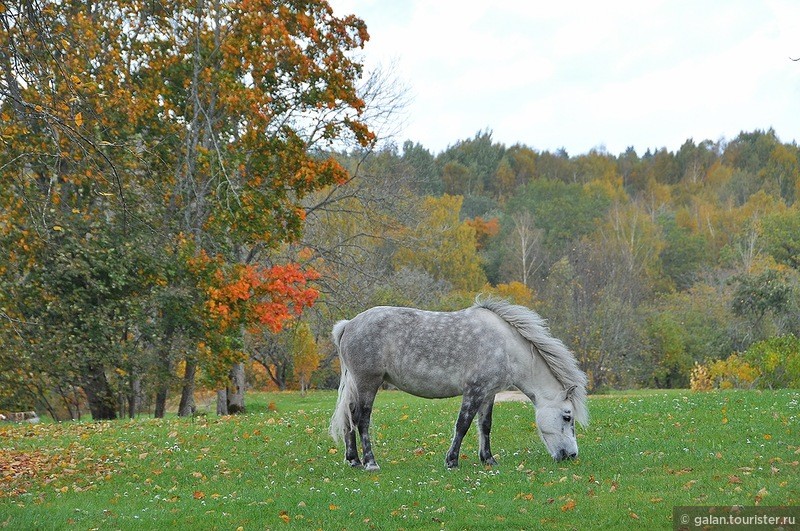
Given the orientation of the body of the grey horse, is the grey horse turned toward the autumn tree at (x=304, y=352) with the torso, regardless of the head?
no

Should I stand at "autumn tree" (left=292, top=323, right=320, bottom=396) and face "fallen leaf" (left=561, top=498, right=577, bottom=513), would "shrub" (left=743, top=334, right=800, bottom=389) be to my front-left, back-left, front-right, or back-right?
front-left

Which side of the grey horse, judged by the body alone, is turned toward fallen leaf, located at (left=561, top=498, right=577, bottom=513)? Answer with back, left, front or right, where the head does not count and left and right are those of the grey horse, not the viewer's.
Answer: right

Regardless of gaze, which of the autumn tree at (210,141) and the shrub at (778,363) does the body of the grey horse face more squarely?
the shrub

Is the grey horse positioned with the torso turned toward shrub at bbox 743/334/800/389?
no

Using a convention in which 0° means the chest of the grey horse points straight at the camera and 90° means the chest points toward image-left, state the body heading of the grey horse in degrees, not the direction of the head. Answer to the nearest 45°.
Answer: approximately 270°

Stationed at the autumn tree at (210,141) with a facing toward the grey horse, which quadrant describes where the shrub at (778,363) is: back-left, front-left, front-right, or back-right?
front-left

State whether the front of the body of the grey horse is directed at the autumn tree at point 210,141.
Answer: no
